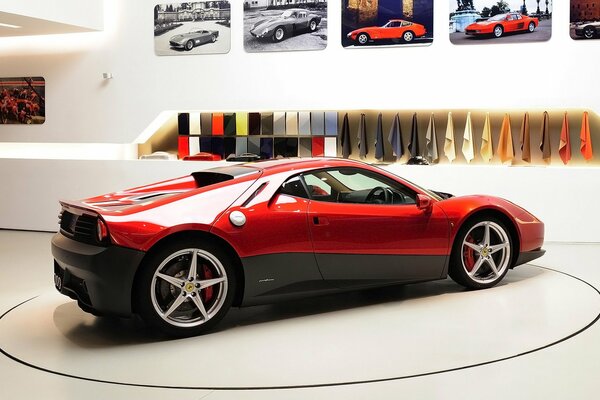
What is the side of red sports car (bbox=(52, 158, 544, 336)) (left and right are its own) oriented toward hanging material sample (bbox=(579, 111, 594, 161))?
front

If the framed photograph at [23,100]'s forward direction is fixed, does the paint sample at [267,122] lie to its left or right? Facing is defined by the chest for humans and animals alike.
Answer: on its left

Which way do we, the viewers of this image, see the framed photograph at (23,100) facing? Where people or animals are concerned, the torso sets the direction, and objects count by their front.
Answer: facing the viewer

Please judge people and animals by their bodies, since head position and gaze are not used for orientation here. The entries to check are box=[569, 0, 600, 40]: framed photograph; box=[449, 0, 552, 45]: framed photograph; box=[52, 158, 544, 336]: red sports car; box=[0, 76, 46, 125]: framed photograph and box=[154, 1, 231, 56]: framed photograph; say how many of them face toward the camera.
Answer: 4

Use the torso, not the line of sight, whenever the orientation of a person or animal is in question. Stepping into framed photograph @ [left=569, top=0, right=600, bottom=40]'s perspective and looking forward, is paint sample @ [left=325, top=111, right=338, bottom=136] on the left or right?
on its right

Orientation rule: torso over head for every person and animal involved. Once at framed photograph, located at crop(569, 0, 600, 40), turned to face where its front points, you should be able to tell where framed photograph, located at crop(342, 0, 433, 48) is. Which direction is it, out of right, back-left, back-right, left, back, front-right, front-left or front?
right

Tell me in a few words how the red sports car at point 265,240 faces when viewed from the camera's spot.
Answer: facing away from the viewer and to the right of the viewer

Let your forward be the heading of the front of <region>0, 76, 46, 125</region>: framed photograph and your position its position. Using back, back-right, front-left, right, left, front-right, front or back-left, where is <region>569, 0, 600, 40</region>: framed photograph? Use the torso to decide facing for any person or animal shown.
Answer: front-left

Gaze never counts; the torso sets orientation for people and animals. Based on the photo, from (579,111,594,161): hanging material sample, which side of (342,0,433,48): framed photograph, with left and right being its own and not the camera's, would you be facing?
left

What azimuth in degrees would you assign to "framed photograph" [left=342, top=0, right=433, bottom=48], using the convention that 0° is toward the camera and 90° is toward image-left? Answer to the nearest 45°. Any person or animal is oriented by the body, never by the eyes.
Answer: approximately 0°

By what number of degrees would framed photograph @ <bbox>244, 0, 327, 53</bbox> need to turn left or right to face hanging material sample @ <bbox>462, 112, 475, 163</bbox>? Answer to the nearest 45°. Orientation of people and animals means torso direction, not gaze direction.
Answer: approximately 90° to its left

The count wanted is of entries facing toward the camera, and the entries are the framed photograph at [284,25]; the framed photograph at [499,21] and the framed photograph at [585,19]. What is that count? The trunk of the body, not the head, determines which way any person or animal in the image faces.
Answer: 3

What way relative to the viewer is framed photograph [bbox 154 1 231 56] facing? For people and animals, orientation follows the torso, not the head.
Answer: toward the camera

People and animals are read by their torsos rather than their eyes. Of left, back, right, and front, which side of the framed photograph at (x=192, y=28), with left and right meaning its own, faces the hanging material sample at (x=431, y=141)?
left
